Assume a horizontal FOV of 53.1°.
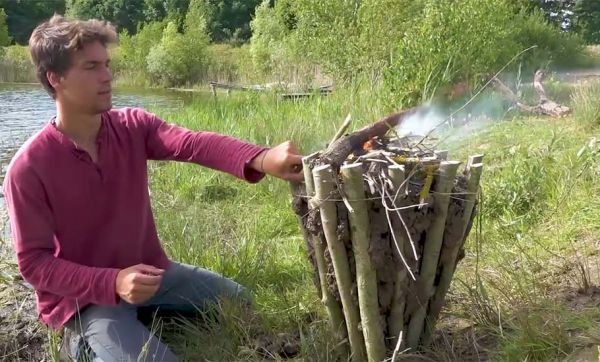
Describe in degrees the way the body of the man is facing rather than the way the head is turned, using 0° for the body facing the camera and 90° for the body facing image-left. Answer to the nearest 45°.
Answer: approximately 315°

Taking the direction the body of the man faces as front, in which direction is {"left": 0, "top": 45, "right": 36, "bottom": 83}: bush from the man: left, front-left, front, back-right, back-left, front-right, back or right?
back-left

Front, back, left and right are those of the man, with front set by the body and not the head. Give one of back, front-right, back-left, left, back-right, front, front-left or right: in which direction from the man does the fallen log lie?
left

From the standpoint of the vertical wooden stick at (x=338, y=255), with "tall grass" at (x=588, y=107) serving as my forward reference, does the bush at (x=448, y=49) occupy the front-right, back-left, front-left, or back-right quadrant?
front-left

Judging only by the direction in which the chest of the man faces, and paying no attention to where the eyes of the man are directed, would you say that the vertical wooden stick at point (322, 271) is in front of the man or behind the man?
in front

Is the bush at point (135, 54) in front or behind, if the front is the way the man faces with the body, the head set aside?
behind

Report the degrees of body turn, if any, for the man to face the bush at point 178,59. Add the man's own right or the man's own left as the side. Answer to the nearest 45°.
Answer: approximately 135° to the man's own left

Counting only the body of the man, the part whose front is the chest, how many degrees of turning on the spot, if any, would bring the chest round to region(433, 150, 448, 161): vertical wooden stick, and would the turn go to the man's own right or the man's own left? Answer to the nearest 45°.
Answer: approximately 45° to the man's own left

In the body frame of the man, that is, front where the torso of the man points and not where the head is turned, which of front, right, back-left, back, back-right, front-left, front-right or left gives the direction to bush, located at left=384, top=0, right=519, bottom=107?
left

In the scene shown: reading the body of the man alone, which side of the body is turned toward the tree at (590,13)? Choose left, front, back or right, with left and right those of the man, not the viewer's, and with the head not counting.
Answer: left

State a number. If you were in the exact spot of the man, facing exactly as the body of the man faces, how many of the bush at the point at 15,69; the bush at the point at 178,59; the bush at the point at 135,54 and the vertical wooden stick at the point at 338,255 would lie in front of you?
1

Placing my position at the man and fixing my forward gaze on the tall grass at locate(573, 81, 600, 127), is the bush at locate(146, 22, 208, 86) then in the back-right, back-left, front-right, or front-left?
front-left

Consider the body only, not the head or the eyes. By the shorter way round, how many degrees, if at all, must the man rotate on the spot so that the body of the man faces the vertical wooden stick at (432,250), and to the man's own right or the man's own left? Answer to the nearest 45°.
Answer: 0° — they already face it
